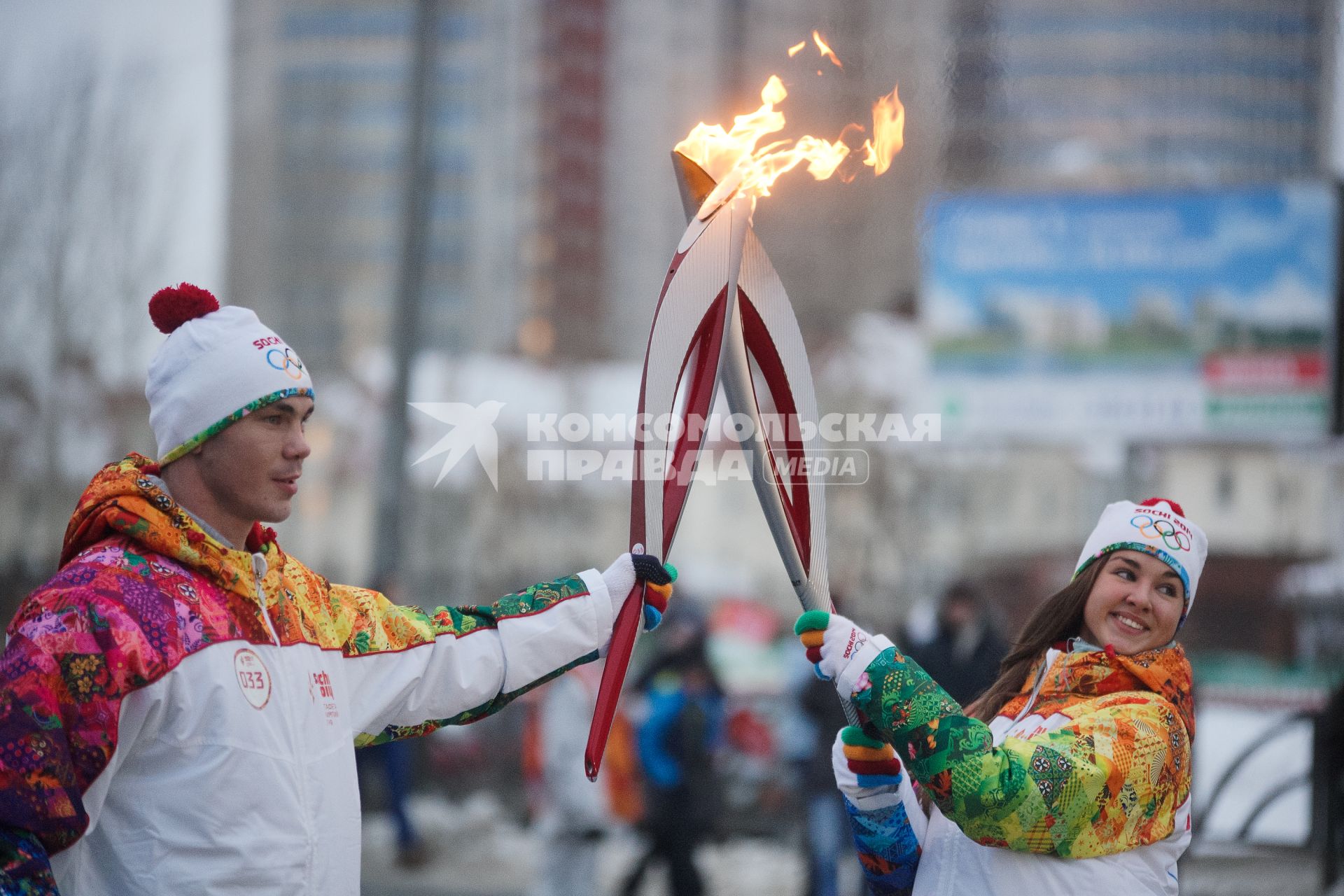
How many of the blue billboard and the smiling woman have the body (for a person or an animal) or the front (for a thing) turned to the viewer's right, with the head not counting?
0

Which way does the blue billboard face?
toward the camera

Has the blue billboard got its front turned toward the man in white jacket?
yes

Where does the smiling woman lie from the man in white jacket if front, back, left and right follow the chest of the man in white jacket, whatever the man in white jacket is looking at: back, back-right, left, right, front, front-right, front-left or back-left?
front-left

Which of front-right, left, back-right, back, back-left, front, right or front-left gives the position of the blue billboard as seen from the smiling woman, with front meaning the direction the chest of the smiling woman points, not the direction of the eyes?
back-right

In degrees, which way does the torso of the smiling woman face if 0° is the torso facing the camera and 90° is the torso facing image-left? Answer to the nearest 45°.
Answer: approximately 45°

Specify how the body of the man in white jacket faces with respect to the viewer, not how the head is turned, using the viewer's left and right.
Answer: facing the viewer and to the right of the viewer

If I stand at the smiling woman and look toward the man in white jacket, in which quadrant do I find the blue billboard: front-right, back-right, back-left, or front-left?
back-right

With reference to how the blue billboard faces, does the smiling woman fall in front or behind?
in front

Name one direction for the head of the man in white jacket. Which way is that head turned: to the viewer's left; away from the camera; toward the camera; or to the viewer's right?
to the viewer's right

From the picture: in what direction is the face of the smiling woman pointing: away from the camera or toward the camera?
toward the camera

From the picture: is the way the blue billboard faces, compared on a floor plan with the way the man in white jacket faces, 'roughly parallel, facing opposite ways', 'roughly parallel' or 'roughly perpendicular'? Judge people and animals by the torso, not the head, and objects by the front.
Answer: roughly perpendicular

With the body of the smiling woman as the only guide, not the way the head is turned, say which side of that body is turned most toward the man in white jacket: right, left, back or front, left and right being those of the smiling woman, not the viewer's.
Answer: front

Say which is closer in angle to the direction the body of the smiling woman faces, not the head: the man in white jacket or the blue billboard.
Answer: the man in white jacket
